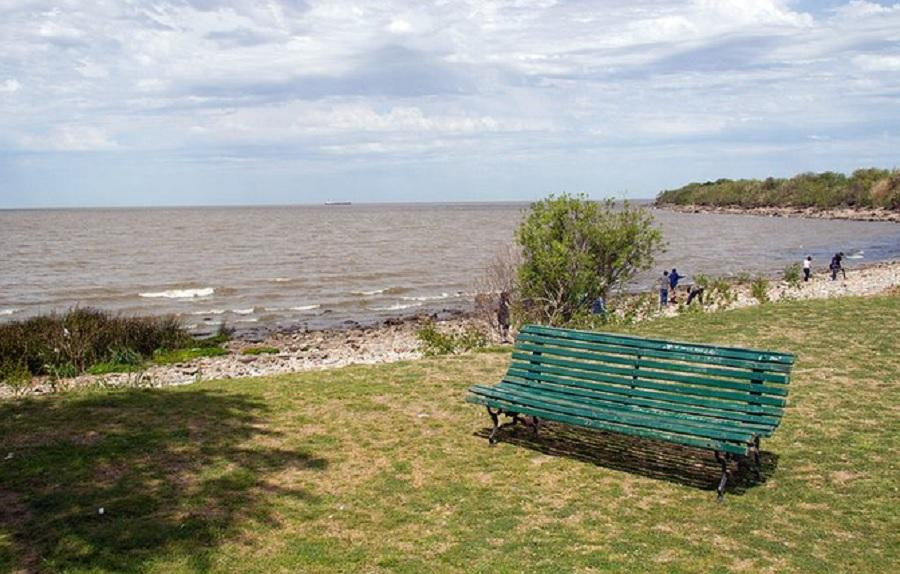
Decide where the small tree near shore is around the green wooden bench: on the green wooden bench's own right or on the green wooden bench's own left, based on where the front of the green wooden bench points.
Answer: on the green wooden bench's own right
